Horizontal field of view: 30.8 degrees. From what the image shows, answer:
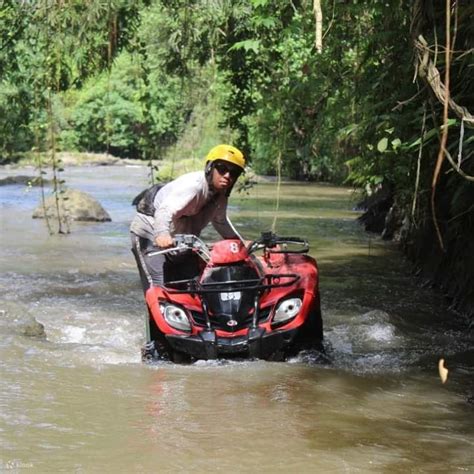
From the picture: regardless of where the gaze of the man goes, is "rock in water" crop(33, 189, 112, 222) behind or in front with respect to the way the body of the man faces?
behind

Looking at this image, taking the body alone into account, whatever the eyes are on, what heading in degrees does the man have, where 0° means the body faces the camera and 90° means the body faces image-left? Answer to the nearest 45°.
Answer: approximately 315°

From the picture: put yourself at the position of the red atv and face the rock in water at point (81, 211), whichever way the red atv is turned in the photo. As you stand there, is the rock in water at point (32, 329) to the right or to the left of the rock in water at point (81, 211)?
left
